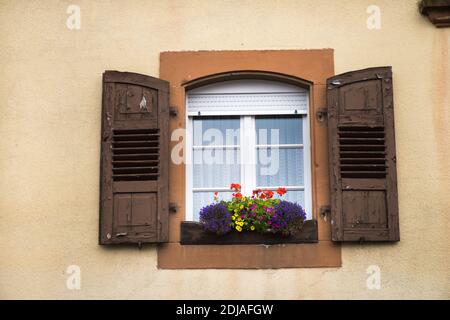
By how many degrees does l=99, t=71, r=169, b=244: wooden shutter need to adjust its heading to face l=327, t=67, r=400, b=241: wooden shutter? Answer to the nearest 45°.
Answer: approximately 90° to its left

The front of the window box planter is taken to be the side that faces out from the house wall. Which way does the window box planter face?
toward the camera

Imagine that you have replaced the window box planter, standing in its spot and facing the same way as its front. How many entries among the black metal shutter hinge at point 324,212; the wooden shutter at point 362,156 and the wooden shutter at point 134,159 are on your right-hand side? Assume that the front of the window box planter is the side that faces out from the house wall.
1

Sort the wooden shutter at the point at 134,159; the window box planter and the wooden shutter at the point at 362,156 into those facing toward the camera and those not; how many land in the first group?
3

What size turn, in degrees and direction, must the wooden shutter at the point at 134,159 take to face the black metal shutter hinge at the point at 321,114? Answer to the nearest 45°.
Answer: approximately 90° to its left

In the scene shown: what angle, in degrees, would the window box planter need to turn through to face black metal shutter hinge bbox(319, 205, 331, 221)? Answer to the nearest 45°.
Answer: approximately 90° to its left

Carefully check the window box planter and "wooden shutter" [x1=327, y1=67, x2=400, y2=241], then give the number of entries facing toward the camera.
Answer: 2

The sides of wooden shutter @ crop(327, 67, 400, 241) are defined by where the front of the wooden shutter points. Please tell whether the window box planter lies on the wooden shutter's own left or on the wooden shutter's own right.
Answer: on the wooden shutter's own right

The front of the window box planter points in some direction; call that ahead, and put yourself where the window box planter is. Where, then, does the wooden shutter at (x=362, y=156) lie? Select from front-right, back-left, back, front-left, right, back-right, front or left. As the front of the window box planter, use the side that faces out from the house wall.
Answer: left

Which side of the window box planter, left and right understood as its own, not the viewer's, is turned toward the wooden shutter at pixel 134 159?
right

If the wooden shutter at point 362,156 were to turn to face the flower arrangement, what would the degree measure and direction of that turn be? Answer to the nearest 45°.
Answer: approximately 90° to its right
